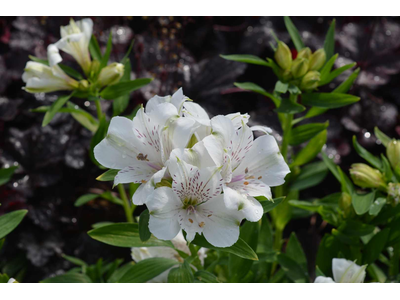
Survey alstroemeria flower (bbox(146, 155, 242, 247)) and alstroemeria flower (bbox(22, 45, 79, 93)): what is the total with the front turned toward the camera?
1

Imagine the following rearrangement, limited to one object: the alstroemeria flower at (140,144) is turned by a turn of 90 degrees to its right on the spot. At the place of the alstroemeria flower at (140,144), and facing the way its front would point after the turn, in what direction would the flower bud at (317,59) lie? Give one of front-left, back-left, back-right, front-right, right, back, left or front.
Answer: right

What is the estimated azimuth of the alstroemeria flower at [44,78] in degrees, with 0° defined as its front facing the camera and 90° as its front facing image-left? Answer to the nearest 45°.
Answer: approximately 90°

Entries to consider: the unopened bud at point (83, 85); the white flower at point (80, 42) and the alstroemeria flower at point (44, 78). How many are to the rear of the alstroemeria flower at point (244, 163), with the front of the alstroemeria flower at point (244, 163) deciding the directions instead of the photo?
3

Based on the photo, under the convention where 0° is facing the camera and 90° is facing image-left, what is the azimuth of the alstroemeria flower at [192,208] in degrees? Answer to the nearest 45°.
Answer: approximately 0°
